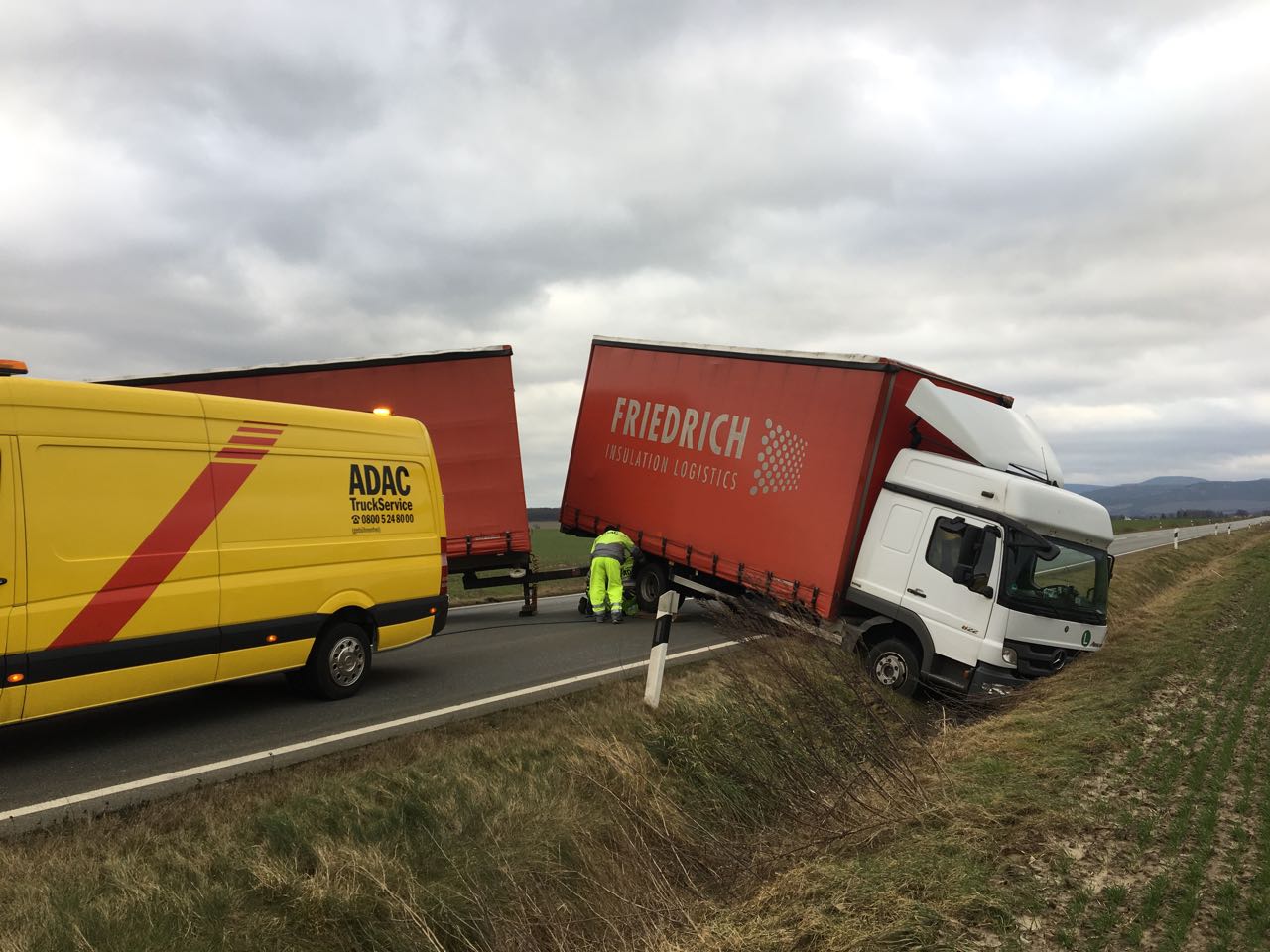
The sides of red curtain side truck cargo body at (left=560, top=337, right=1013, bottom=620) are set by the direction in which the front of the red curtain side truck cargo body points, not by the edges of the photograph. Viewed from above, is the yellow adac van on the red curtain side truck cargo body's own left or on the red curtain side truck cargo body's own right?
on the red curtain side truck cargo body's own right

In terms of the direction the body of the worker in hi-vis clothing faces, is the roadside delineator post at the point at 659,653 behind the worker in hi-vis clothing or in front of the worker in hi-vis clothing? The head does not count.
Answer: behind

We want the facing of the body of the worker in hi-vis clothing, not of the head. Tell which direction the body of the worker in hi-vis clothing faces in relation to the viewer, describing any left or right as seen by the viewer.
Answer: facing away from the viewer

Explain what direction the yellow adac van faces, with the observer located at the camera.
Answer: facing the viewer and to the left of the viewer

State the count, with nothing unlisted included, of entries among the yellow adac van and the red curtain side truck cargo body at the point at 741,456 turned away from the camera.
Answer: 0

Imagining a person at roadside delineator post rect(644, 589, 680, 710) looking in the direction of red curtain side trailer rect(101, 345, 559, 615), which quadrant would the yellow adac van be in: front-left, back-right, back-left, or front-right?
front-left

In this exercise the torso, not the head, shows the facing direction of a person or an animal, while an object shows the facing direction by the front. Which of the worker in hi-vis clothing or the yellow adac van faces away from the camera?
the worker in hi-vis clothing

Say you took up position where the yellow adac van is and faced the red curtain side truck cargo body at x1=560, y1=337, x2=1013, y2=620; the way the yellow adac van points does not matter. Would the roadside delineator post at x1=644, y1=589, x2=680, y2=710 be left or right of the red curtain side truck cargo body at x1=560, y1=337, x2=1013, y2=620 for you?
right

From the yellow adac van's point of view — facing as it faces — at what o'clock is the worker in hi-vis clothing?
The worker in hi-vis clothing is roughly at 6 o'clock from the yellow adac van.

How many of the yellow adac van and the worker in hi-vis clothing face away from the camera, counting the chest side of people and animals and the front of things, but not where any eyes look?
1

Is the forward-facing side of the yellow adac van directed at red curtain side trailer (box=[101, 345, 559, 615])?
no

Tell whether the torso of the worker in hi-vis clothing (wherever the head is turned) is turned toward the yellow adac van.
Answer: no

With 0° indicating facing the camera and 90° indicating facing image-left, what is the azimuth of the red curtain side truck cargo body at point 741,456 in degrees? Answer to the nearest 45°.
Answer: approximately 315°

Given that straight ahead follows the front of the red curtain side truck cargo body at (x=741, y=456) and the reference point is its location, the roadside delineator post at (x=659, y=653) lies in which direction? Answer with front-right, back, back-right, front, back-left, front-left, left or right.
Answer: front-right
